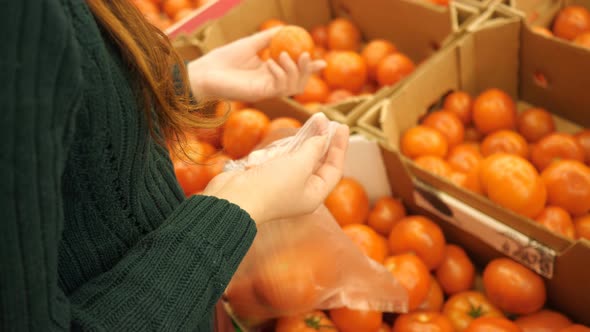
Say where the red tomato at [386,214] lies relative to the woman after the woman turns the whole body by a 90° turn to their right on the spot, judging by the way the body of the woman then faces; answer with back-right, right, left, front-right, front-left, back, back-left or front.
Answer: back-left

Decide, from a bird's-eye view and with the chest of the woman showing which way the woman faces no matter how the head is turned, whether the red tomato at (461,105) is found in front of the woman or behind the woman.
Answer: in front

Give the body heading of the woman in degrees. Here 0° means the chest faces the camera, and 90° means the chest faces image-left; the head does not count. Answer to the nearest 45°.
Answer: approximately 270°

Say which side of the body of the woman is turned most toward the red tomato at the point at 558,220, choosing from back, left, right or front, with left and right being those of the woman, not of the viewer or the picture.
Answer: front

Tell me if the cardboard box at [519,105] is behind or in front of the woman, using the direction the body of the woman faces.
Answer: in front

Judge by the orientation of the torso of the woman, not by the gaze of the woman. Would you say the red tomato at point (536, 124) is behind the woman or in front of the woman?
in front

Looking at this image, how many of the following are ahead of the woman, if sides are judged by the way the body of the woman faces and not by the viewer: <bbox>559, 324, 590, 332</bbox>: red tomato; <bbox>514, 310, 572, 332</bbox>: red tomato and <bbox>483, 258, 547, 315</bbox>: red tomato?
3

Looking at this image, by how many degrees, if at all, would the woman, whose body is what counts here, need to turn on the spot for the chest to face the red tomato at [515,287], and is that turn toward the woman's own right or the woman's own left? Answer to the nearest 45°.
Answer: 0° — they already face it

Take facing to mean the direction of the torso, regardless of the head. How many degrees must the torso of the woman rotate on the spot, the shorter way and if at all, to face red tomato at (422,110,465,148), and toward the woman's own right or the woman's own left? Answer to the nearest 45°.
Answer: approximately 45° to the woman's own left
